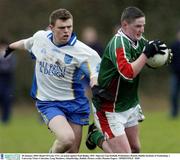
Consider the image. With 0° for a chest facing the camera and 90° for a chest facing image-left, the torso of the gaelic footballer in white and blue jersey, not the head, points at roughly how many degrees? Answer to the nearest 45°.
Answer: approximately 0°
